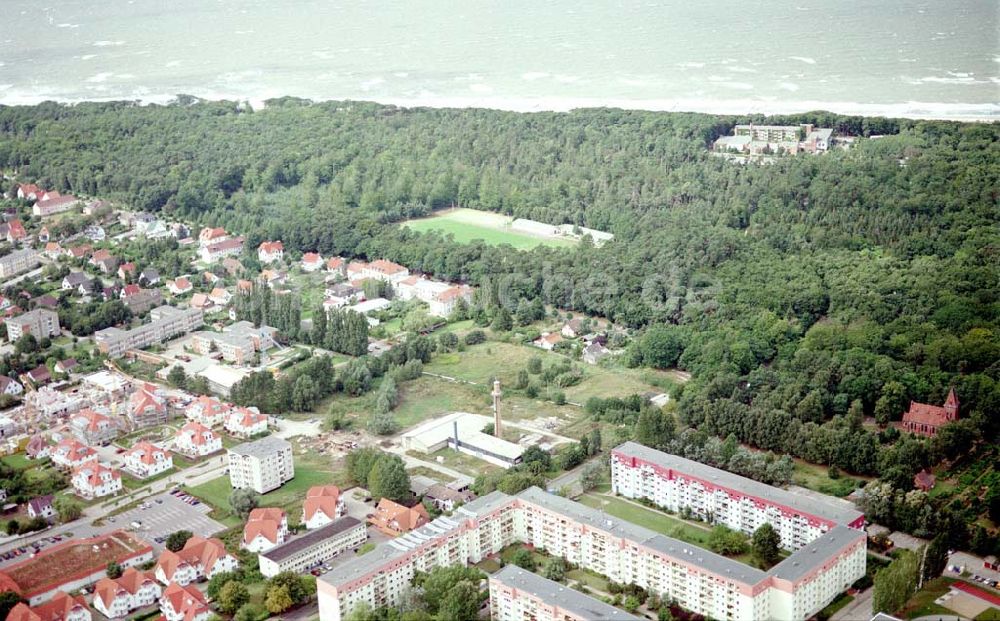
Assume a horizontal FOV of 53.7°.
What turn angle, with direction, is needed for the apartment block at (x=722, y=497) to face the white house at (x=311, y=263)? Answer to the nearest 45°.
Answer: approximately 90° to its right

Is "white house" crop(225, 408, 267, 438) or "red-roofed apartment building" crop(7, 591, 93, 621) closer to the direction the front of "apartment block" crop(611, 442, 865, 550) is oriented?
the red-roofed apartment building

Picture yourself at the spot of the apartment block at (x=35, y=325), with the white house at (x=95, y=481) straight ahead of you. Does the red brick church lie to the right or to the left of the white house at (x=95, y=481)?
left

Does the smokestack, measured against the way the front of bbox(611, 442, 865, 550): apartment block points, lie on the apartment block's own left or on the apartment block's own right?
on the apartment block's own right

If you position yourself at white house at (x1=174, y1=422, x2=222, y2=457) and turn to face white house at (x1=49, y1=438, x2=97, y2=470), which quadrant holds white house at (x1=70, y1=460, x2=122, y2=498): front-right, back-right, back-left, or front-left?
front-left

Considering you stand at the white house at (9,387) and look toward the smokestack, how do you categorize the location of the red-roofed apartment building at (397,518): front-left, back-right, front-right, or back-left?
front-right

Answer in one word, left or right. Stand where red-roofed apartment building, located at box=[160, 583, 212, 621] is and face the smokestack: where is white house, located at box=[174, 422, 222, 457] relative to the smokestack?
left

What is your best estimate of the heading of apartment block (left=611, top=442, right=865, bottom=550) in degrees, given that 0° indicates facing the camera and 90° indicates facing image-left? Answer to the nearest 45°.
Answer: approximately 45°

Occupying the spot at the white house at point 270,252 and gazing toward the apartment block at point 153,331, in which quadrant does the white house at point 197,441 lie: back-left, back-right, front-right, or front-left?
front-left

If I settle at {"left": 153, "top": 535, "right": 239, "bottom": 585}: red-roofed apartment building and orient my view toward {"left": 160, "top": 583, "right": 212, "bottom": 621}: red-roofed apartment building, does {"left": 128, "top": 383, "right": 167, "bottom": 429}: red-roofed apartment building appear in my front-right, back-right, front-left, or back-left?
back-right

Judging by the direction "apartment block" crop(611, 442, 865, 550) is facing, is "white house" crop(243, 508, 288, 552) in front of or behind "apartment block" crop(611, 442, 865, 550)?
in front

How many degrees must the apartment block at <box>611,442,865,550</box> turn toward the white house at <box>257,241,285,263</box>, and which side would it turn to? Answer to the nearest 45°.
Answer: approximately 90° to its right

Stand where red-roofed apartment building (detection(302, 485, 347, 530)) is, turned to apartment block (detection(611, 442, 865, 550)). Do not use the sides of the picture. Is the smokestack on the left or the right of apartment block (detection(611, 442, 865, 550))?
left

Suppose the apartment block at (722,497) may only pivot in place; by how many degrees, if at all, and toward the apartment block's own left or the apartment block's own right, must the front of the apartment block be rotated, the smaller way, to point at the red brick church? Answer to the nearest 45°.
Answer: approximately 180°

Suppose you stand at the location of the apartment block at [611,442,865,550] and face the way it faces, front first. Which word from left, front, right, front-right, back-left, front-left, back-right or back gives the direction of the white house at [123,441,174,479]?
front-right

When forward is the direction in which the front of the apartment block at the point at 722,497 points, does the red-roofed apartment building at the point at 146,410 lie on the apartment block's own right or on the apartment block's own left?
on the apartment block's own right

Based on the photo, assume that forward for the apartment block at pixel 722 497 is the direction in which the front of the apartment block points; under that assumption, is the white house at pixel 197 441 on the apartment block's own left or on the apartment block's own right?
on the apartment block's own right

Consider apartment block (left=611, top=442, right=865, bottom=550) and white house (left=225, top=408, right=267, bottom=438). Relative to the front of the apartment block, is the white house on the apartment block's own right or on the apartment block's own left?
on the apartment block's own right

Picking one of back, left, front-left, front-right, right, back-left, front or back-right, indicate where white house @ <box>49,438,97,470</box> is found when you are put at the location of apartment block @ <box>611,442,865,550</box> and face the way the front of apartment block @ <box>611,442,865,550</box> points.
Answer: front-right
